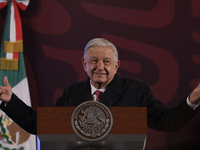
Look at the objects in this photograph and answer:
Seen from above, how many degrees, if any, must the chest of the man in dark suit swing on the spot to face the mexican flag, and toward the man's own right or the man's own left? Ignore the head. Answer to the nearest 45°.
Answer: approximately 135° to the man's own right

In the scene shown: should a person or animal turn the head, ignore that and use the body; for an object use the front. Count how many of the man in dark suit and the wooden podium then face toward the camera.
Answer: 2

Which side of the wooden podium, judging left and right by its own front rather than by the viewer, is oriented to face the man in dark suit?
back

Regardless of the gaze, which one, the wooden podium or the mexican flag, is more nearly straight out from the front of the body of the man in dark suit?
the wooden podium

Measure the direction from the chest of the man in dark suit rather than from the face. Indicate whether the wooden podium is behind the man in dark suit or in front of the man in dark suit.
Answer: in front

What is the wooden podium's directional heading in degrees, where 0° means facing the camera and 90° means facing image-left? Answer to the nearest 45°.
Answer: approximately 0°
